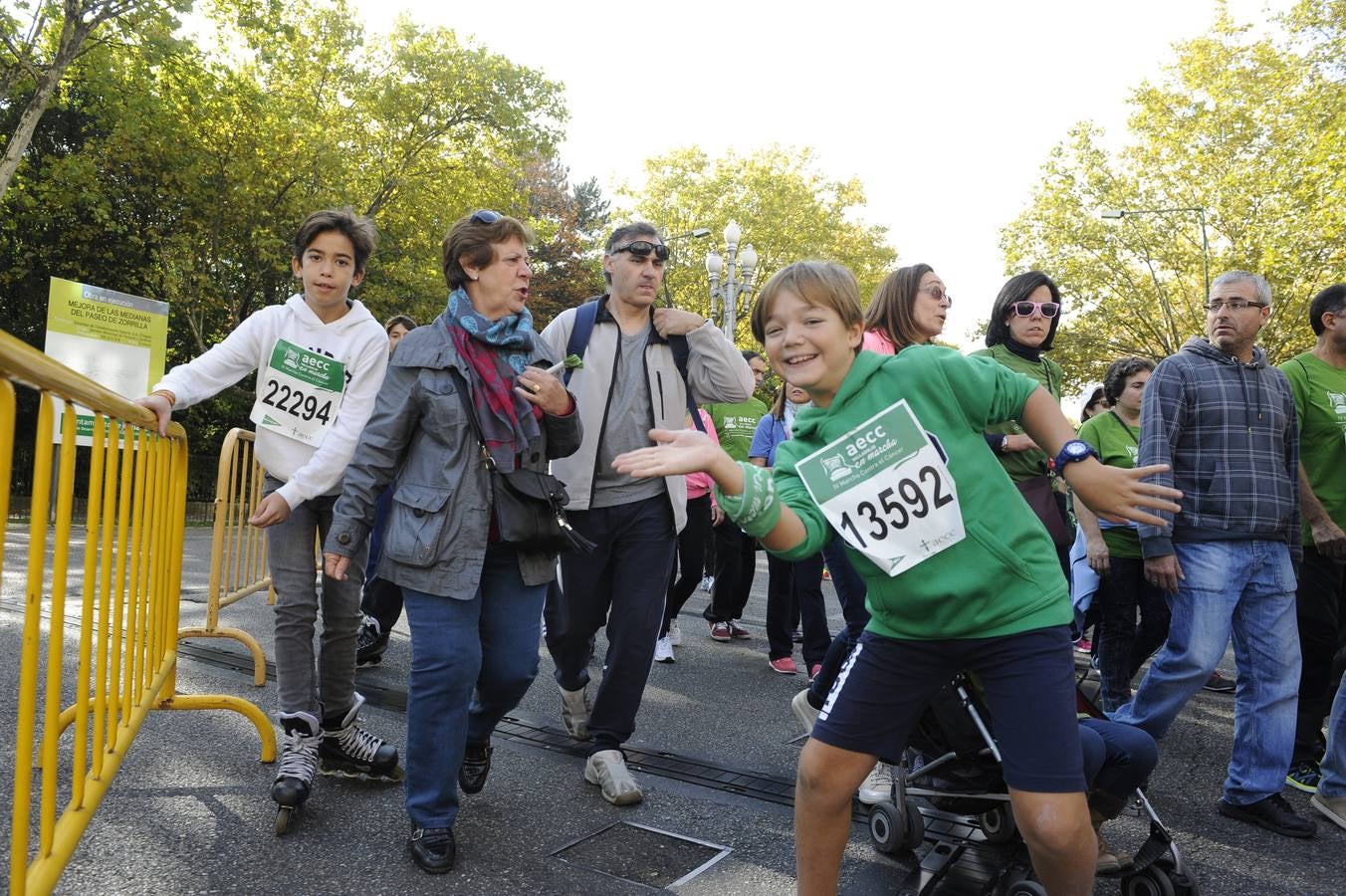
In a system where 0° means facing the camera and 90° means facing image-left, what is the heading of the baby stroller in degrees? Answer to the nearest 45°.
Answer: approximately 315°

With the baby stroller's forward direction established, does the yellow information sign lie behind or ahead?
behind

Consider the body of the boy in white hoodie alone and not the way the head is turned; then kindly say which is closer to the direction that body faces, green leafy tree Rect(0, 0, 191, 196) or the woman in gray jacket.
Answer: the woman in gray jacket

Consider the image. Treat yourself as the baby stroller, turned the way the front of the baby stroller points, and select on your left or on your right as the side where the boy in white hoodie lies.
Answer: on your right

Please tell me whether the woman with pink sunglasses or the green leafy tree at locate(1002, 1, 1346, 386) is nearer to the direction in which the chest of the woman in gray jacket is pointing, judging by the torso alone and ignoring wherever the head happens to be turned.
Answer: the woman with pink sunglasses

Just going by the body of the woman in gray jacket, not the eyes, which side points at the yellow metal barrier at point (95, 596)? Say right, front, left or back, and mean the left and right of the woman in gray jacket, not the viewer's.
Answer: right

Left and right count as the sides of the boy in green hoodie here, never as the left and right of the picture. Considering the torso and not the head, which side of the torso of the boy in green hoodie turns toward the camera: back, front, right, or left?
front

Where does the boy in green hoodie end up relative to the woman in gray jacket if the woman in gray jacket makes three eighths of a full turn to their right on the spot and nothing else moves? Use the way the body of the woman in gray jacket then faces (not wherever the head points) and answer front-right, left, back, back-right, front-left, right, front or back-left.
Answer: back-left

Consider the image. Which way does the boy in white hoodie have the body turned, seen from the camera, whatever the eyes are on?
toward the camera

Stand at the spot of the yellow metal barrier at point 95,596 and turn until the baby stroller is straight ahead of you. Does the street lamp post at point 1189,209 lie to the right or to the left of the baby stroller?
left

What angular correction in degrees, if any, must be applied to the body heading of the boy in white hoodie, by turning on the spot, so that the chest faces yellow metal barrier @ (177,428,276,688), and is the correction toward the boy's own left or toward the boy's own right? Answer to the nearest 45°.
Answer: approximately 180°

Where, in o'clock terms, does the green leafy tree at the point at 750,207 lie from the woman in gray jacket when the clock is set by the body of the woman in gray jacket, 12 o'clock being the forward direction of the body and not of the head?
The green leafy tree is roughly at 8 o'clock from the woman in gray jacket.

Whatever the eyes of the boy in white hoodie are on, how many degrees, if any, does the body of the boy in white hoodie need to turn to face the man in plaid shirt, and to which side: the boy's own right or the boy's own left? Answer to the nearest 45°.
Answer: approximately 90° to the boy's own left

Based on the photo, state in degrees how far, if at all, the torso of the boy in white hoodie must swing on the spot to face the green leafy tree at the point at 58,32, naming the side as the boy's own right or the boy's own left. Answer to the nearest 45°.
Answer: approximately 180°

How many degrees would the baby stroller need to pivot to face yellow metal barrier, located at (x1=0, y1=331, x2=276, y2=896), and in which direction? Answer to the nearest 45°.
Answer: approximately 90° to its right

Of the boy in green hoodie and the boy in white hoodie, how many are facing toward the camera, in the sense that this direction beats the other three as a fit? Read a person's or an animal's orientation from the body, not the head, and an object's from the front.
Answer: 2
